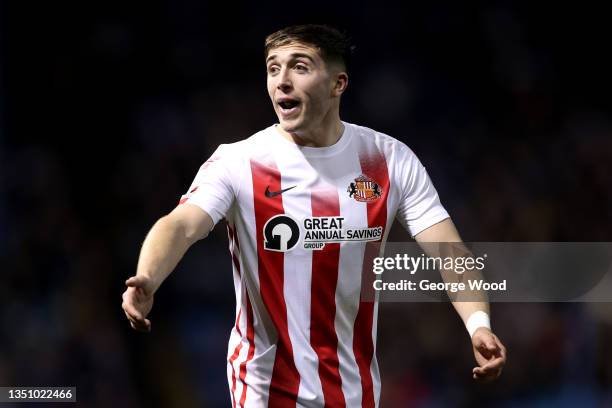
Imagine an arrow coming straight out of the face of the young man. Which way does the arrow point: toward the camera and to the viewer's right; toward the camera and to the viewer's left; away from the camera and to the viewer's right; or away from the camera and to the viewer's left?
toward the camera and to the viewer's left

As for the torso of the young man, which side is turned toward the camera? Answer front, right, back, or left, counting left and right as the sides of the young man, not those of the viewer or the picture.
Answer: front
